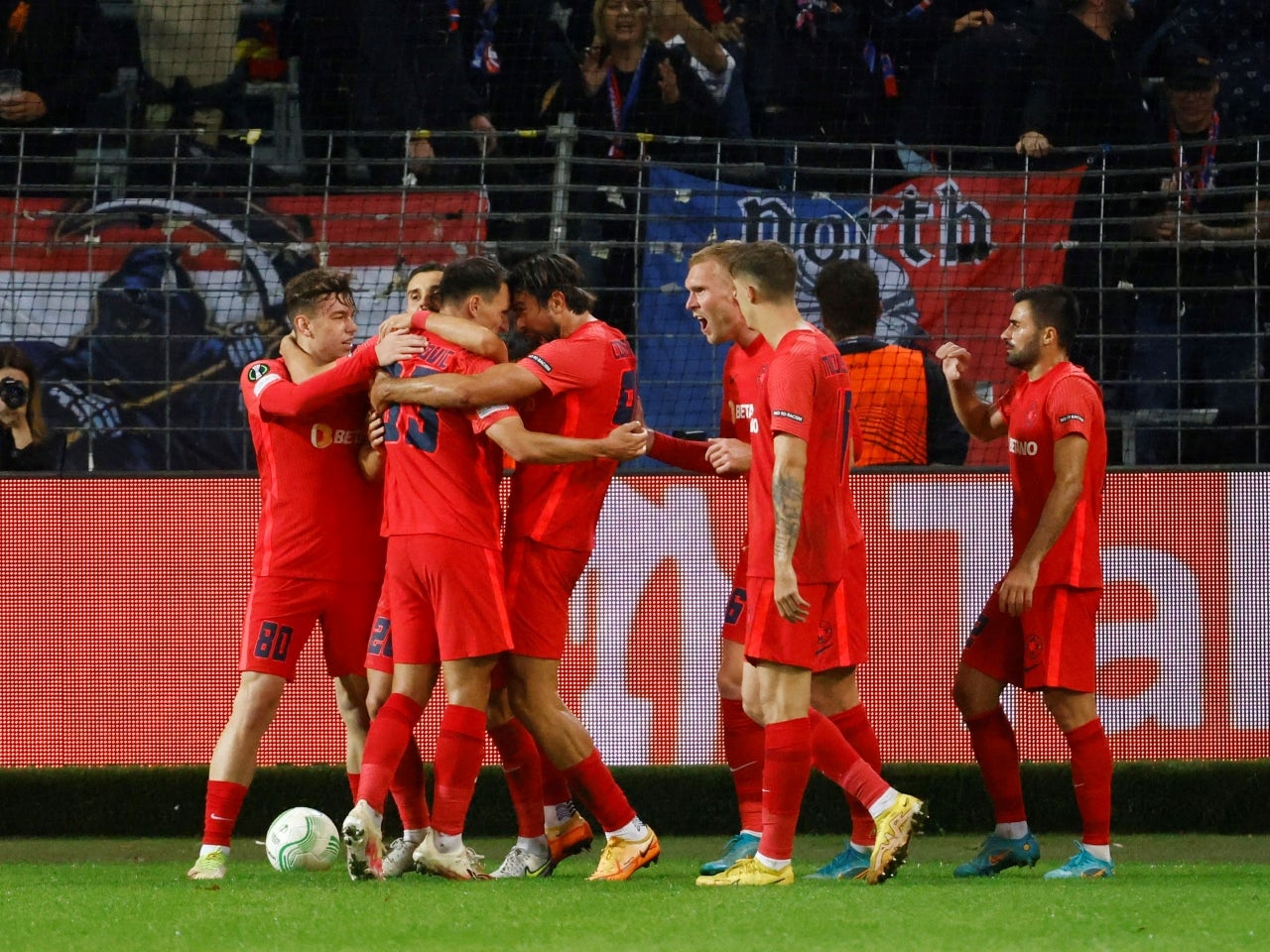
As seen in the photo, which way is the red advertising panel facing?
toward the camera

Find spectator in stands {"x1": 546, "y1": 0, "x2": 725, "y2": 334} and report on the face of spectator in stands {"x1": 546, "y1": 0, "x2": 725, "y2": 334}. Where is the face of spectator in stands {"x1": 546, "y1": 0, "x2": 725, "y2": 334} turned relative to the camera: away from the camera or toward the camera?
toward the camera

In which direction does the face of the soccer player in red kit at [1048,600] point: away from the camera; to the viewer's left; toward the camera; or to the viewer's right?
to the viewer's left

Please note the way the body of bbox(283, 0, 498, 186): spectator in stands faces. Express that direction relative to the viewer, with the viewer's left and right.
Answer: facing the viewer

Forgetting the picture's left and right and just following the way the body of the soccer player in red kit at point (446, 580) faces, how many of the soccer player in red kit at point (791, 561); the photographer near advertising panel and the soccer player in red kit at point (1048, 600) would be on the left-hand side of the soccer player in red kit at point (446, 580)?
1

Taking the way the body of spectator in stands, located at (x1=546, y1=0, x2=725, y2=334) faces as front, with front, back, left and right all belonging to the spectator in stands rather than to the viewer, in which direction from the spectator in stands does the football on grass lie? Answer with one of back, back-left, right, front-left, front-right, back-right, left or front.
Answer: front

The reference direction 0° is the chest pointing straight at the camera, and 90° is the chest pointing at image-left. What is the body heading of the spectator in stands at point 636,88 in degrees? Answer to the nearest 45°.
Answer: approximately 0°

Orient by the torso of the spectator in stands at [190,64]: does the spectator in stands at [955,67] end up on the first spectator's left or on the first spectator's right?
on the first spectator's left

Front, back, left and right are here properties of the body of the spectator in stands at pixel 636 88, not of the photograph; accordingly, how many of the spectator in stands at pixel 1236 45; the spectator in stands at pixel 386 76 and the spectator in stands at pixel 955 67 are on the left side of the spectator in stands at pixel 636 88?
2

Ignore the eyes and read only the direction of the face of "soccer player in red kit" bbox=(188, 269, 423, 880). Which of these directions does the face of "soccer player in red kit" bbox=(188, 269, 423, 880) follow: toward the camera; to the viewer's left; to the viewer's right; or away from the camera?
to the viewer's right

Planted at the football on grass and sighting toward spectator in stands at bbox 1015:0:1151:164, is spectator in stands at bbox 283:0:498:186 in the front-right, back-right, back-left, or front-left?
front-left

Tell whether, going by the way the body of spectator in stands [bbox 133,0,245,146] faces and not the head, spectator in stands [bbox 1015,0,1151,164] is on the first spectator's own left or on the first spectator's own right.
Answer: on the first spectator's own left

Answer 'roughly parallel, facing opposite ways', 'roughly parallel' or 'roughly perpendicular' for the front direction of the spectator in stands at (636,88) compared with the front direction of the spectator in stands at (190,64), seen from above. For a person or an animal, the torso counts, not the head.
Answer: roughly parallel

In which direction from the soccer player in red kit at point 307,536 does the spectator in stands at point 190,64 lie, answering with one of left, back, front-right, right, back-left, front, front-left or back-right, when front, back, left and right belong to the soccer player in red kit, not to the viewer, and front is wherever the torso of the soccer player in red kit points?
back-left
